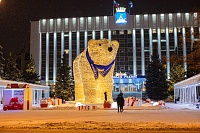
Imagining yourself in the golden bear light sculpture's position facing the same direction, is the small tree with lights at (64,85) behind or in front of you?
behind

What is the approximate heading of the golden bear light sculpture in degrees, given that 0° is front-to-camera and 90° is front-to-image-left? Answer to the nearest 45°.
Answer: approximately 315°
